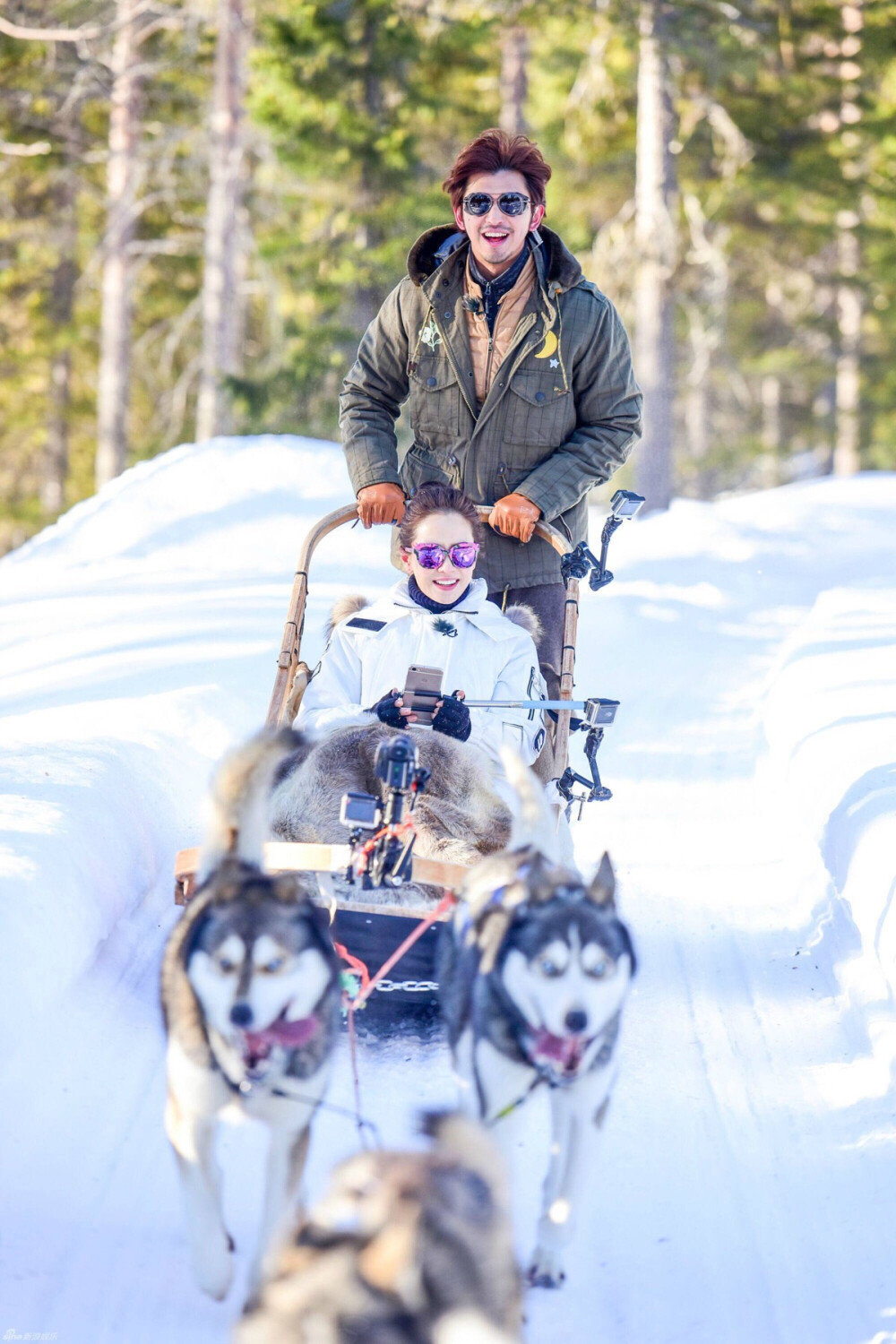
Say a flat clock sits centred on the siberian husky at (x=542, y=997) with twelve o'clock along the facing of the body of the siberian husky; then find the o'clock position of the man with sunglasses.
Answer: The man with sunglasses is roughly at 6 o'clock from the siberian husky.

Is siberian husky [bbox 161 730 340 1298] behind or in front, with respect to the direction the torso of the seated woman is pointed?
in front

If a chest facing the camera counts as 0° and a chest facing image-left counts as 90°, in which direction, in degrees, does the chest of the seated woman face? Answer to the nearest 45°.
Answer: approximately 0°

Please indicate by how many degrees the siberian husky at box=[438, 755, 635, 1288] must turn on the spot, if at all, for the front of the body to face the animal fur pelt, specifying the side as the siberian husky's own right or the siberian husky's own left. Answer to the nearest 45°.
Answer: approximately 180°

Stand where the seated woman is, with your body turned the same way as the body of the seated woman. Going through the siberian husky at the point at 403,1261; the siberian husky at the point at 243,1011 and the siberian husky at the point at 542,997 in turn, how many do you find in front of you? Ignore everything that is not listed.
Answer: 3

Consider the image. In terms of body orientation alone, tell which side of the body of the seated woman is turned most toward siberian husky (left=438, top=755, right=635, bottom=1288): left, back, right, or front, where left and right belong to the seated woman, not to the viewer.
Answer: front

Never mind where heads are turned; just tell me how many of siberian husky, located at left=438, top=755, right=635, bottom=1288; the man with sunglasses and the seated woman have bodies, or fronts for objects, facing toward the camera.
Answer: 3

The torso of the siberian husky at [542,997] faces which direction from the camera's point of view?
toward the camera

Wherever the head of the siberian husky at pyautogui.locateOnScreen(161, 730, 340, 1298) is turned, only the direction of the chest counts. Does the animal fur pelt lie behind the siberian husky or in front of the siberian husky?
behind
